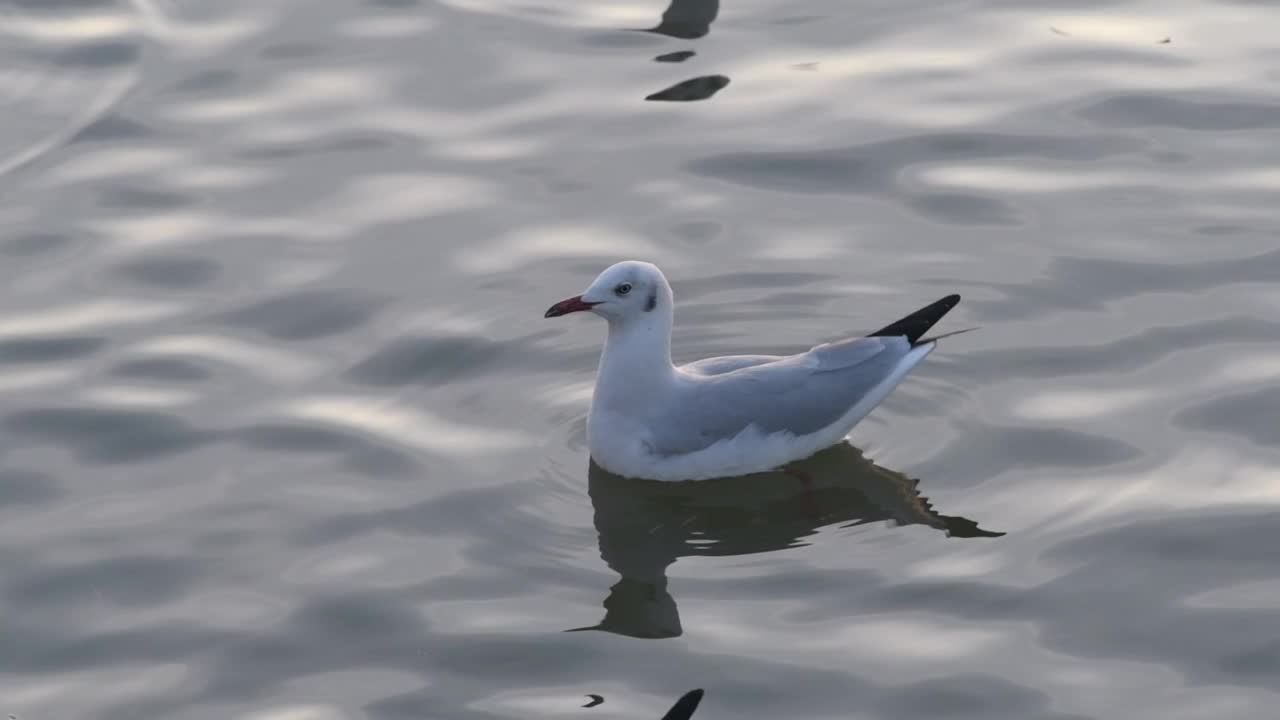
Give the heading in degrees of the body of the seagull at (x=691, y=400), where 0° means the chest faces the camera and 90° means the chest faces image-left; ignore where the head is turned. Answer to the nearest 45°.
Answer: approximately 90°
